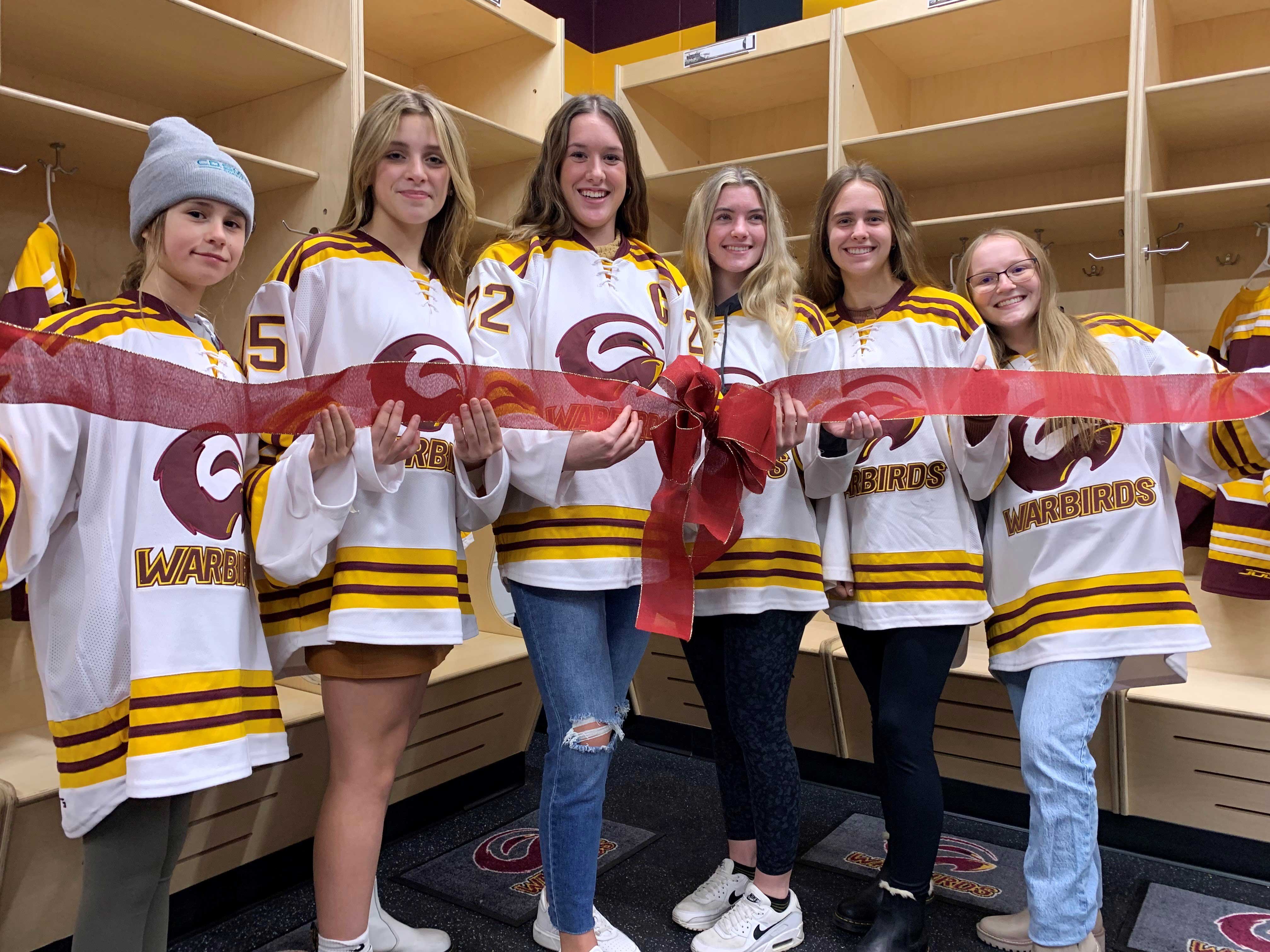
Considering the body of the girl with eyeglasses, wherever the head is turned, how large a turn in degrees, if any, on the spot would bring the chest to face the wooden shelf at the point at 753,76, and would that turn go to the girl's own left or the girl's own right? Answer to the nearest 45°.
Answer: approximately 90° to the girl's own right

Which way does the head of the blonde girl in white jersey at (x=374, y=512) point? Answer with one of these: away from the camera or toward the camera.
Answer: toward the camera

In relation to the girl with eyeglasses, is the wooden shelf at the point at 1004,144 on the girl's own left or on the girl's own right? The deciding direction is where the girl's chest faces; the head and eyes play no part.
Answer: on the girl's own right

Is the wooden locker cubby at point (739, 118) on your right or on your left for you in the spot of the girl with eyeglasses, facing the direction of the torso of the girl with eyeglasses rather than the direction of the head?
on your right

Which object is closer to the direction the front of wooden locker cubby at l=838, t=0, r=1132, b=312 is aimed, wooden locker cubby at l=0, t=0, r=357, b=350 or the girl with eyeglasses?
the girl with eyeglasses

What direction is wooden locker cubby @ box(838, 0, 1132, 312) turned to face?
toward the camera

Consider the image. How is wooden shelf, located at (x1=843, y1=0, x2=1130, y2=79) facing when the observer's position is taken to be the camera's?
facing the viewer and to the left of the viewer

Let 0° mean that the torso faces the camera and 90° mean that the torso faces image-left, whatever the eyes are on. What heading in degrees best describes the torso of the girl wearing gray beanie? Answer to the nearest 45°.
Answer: approximately 315°

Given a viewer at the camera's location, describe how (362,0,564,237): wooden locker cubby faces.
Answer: facing the viewer and to the right of the viewer

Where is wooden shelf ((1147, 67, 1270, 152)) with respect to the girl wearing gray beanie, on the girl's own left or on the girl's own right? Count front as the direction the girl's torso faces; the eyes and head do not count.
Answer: on the girl's own left

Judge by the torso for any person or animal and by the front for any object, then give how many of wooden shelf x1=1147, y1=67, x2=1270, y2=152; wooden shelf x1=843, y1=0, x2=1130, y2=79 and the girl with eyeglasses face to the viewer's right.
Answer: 0
